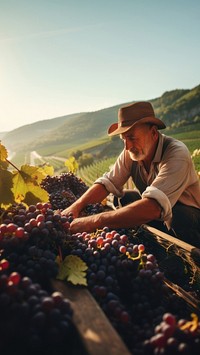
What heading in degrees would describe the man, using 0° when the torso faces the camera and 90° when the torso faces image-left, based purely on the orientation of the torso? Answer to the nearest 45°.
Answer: approximately 45°

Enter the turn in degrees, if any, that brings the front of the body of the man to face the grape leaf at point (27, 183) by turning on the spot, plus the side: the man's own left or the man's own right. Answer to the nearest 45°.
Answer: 0° — they already face it

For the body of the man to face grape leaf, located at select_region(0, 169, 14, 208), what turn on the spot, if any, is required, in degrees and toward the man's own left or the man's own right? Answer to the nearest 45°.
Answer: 0° — they already face it
